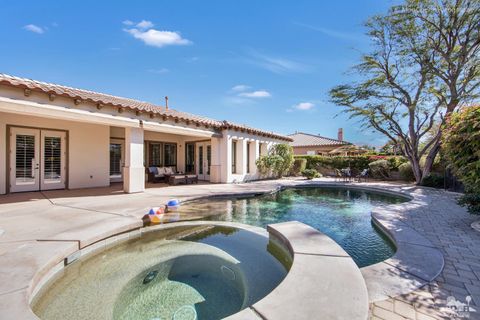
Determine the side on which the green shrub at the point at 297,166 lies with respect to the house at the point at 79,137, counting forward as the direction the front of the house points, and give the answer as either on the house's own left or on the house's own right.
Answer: on the house's own left

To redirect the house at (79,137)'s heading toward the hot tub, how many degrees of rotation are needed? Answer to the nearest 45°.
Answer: approximately 45° to its right

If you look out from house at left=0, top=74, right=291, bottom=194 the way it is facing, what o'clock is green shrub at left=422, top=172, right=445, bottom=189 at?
The green shrub is roughly at 11 o'clock from the house.

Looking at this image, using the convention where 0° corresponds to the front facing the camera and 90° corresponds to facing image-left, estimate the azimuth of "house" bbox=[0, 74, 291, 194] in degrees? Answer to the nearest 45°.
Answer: approximately 315°

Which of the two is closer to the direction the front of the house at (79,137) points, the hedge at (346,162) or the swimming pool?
the swimming pool

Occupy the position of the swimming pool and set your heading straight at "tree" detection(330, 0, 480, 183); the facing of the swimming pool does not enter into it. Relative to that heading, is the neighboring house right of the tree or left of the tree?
left

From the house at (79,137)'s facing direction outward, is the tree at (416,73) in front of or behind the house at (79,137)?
in front

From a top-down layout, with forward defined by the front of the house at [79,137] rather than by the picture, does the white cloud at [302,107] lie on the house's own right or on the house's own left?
on the house's own left

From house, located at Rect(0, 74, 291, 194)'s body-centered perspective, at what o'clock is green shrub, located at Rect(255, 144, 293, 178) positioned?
The green shrub is roughly at 10 o'clock from the house.
